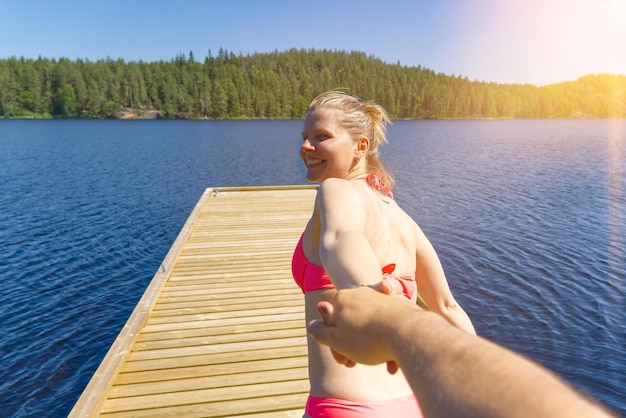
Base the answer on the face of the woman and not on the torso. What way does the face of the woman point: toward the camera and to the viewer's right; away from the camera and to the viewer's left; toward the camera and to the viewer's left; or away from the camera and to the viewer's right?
toward the camera and to the viewer's left

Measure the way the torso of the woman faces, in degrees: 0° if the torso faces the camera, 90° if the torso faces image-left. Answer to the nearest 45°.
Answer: approximately 135°

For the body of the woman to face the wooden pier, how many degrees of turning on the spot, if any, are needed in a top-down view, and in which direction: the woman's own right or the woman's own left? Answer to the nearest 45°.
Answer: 0° — they already face it
